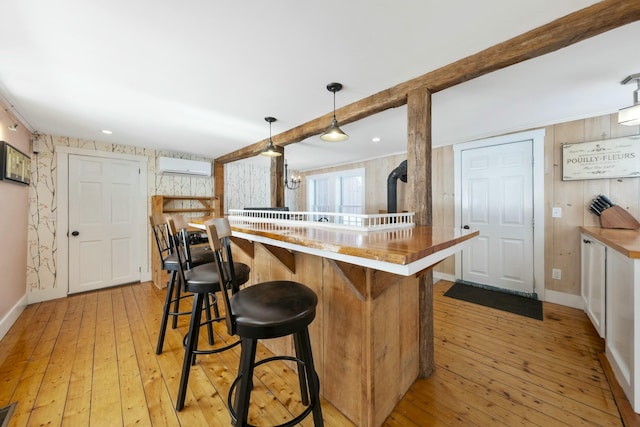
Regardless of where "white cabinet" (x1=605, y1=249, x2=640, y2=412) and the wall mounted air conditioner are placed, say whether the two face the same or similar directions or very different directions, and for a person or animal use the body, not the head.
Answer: very different directions

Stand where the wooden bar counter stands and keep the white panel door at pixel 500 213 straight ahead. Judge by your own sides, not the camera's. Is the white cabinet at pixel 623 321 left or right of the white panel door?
right

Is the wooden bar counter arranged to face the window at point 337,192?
no

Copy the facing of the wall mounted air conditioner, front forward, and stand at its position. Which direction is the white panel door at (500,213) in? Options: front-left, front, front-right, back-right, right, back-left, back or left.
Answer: front-left

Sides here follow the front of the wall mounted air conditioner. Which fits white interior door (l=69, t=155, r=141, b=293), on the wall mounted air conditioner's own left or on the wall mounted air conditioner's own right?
on the wall mounted air conditioner's own right

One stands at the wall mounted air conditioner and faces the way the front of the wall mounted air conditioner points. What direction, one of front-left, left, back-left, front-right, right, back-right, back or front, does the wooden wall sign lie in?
front-left

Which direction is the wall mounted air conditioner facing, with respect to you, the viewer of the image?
facing the viewer

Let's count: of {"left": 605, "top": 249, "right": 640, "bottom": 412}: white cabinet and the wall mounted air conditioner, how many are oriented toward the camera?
1

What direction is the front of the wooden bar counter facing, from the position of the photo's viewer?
facing the viewer and to the left of the viewer

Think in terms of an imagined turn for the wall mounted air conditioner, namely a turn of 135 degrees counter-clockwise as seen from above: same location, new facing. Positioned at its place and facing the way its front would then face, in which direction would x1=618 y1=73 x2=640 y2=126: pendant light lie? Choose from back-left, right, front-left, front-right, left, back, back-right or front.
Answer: right

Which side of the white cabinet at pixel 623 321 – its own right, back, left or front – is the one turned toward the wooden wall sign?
right

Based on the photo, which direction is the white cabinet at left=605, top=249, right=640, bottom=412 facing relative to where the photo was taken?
to the viewer's left

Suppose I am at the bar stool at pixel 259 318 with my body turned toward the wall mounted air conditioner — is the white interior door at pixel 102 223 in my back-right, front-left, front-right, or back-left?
front-left

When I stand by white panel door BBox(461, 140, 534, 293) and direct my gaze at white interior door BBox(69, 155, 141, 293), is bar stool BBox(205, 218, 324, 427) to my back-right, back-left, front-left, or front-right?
front-left

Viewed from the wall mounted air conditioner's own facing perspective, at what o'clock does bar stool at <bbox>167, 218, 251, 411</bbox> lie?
The bar stool is roughly at 12 o'clock from the wall mounted air conditioner.

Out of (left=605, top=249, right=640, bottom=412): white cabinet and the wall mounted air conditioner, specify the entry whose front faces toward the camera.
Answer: the wall mounted air conditioner

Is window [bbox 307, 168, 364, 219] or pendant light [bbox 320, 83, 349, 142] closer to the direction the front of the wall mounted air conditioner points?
the pendant light

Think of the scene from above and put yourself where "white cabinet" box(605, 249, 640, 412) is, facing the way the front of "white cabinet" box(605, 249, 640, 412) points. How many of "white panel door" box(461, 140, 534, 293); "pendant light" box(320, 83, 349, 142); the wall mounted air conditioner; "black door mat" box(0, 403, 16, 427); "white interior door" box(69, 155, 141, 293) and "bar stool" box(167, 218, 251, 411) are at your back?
0

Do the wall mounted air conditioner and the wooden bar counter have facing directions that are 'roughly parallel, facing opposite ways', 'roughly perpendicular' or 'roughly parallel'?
roughly perpendicular
